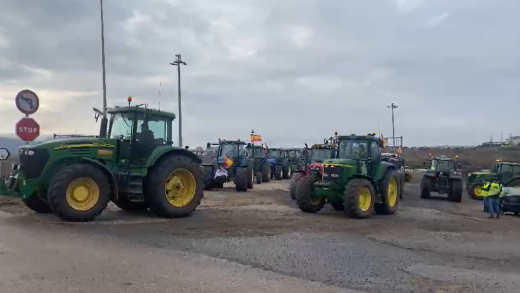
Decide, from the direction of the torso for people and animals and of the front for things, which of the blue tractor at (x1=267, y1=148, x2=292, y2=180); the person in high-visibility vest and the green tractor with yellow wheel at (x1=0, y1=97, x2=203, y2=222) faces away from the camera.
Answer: the person in high-visibility vest

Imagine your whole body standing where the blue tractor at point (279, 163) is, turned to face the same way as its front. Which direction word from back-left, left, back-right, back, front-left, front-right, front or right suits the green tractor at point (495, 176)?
left

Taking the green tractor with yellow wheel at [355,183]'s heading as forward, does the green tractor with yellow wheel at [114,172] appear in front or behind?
in front

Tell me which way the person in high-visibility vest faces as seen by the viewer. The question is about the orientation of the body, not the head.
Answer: away from the camera

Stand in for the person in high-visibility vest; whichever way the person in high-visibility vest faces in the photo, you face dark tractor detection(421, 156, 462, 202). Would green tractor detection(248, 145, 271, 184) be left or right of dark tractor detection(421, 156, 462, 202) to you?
left

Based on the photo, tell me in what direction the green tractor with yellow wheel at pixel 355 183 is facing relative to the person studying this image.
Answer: facing the viewer and to the left of the viewer

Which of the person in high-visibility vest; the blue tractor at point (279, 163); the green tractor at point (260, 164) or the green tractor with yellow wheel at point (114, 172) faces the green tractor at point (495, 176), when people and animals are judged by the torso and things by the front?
the person in high-visibility vest

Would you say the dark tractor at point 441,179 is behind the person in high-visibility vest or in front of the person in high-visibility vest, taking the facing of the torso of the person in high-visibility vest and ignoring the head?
in front

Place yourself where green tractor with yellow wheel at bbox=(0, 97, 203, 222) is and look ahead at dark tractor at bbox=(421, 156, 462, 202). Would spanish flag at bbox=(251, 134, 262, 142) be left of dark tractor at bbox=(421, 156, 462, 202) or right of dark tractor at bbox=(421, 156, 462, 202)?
left
